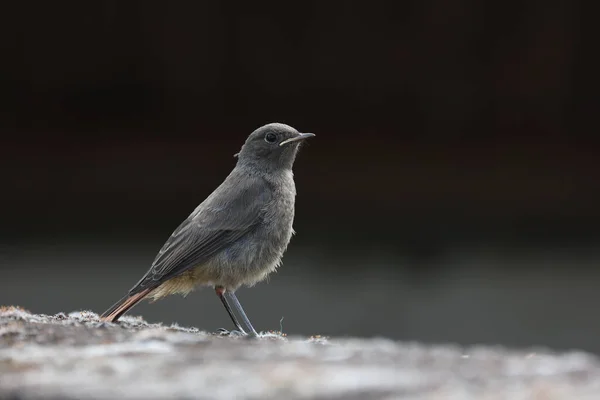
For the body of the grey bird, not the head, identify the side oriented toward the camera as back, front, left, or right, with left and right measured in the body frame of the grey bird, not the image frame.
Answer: right
